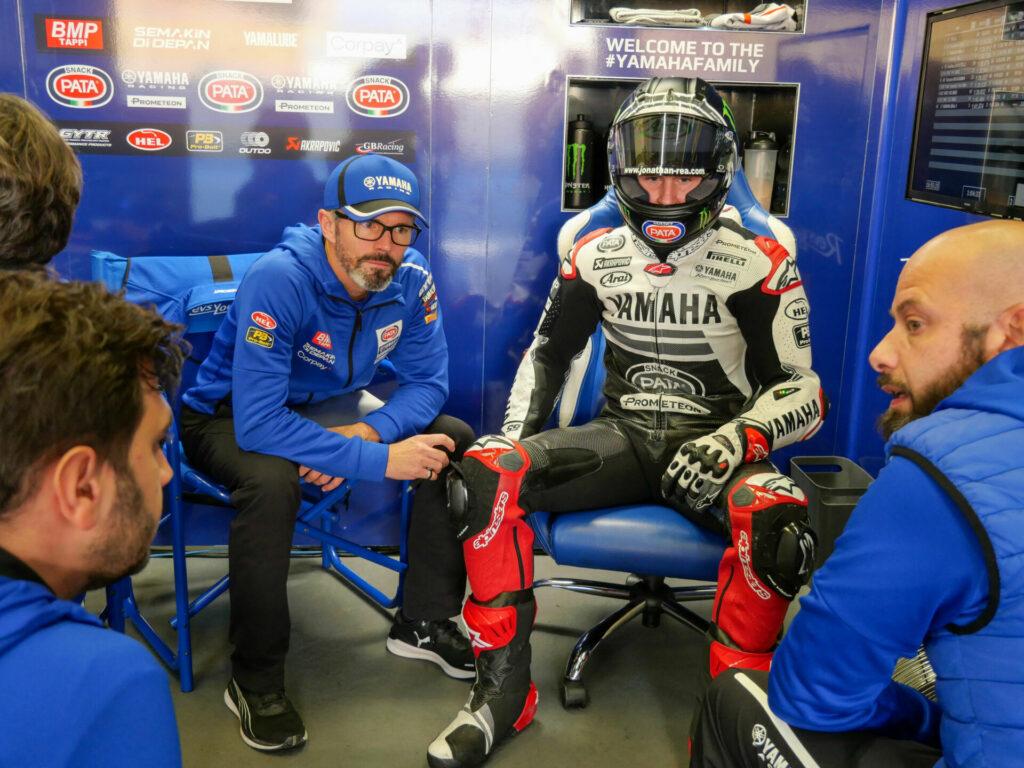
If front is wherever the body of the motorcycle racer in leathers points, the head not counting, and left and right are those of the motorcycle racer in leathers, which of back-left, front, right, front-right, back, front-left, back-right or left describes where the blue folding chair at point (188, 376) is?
right

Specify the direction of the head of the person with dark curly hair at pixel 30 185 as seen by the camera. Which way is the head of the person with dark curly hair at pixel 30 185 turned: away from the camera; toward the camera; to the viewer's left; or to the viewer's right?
away from the camera

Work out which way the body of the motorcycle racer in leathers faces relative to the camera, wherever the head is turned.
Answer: toward the camera

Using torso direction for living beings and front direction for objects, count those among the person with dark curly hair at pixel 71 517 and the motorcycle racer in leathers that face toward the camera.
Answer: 1

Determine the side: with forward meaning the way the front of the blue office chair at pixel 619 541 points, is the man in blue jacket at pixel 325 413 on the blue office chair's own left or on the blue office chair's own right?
on the blue office chair's own right

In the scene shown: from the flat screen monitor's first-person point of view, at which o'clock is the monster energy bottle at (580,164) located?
The monster energy bottle is roughly at 2 o'clock from the flat screen monitor.

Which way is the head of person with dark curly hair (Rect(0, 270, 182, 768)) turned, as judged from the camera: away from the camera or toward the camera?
away from the camera

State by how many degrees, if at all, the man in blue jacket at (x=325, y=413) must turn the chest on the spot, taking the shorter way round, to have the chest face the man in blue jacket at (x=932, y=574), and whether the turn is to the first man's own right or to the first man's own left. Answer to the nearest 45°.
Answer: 0° — they already face them

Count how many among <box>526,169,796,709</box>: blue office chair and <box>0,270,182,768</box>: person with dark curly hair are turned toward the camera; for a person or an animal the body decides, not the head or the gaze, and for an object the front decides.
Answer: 1

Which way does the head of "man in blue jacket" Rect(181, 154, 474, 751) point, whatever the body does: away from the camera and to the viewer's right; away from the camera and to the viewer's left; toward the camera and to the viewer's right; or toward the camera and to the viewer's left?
toward the camera and to the viewer's right

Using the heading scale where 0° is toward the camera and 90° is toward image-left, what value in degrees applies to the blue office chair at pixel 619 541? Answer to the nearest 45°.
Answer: approximately 0°

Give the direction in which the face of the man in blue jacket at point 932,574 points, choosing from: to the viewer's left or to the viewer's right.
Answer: to the viewer's left

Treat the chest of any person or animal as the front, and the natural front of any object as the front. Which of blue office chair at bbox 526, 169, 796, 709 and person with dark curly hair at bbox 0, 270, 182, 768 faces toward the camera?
the blue office chair

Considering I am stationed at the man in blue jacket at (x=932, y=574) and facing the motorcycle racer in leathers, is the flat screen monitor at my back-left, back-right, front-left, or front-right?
front-right

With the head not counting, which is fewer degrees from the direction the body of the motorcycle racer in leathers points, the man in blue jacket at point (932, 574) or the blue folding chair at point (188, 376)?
the man in blue jacket
